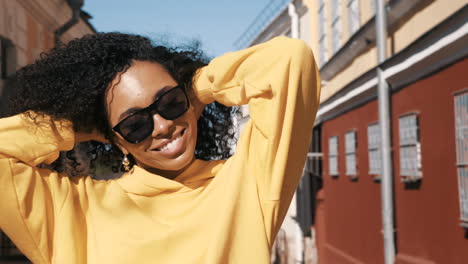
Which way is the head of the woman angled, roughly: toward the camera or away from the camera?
toward the camera

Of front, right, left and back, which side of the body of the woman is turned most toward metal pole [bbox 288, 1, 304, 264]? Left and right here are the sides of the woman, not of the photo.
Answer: back

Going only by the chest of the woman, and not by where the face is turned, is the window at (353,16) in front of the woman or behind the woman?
behind

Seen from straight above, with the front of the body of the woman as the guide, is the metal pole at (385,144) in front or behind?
behind

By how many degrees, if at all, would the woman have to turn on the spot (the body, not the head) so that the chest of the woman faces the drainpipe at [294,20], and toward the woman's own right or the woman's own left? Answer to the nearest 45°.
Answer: approximately 180°

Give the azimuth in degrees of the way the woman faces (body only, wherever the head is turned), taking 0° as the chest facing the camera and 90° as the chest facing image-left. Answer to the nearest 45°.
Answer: approximately 0°
